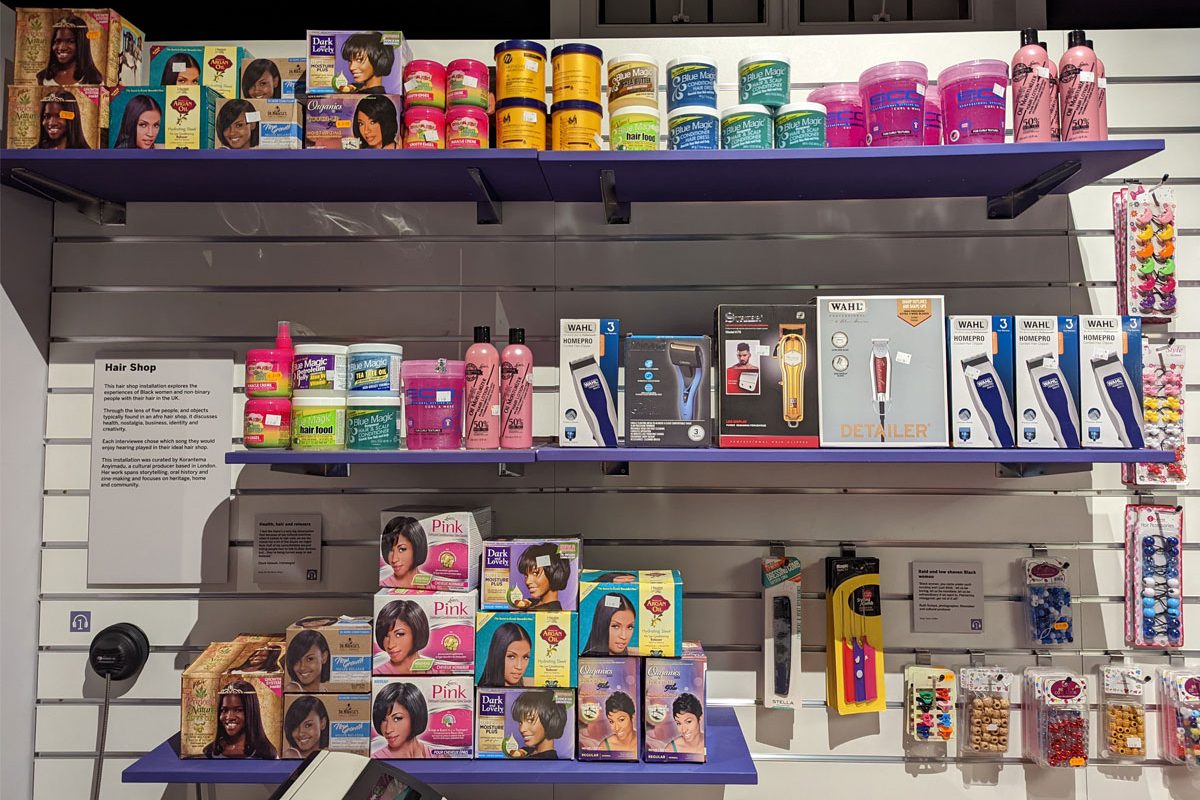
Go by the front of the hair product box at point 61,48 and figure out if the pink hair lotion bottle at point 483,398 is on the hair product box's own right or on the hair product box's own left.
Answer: on the hair product box's own left

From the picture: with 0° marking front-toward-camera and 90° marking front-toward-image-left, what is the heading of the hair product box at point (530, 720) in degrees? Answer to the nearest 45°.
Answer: approximately 0°

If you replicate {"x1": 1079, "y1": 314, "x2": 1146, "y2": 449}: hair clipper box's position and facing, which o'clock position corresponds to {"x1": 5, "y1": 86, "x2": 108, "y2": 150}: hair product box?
The hair product box is roughly at 2 o'clock from the hair clipper box.

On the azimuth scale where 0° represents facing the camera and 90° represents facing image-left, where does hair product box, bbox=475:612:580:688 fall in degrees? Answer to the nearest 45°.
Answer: approximately 0°
